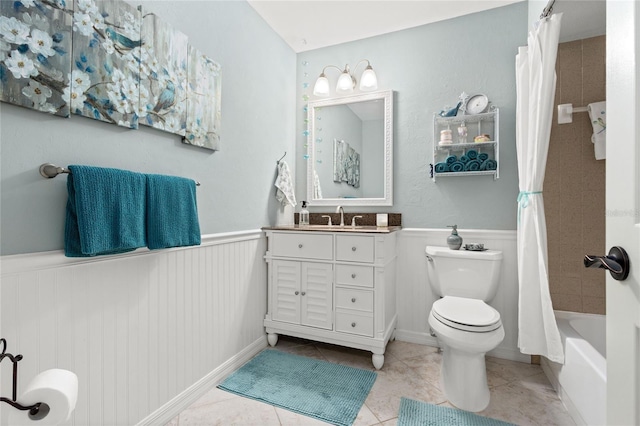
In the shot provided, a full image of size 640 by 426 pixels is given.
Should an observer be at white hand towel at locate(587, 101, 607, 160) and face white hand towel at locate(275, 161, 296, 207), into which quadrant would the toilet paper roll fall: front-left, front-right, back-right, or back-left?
front-left

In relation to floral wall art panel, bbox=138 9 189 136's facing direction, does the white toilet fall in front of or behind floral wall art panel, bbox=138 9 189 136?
in front

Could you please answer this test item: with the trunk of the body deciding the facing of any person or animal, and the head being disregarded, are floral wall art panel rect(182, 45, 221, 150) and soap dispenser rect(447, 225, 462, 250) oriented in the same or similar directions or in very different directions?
very different directions

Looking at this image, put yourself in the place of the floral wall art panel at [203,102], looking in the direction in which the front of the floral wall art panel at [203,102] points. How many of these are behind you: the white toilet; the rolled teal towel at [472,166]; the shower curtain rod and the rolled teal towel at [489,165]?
0

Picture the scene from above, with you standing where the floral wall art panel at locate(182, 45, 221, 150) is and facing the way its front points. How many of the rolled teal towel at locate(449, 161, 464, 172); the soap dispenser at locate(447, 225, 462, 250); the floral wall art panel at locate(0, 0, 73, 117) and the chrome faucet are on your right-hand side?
1

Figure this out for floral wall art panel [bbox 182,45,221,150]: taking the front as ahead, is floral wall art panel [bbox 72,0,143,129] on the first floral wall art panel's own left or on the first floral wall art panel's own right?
on the first floral wall art panel's own right

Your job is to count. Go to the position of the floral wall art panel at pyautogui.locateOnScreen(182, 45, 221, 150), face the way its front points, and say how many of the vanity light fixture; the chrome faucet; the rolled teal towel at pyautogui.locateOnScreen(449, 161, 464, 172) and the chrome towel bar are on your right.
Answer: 1

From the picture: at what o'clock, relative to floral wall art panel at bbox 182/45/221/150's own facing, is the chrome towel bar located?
The chrome towel bar is roughly at 3 o'clock from the floral wall art panel.

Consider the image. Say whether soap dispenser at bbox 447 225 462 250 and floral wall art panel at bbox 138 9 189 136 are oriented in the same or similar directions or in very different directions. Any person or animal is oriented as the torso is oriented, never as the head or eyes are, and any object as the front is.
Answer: very different directions

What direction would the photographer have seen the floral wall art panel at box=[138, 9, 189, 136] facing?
facing the viewer and to the right of the viewer

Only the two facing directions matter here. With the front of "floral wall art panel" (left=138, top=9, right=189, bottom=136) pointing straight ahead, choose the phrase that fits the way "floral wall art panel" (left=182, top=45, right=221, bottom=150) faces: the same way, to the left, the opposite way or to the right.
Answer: the same way
